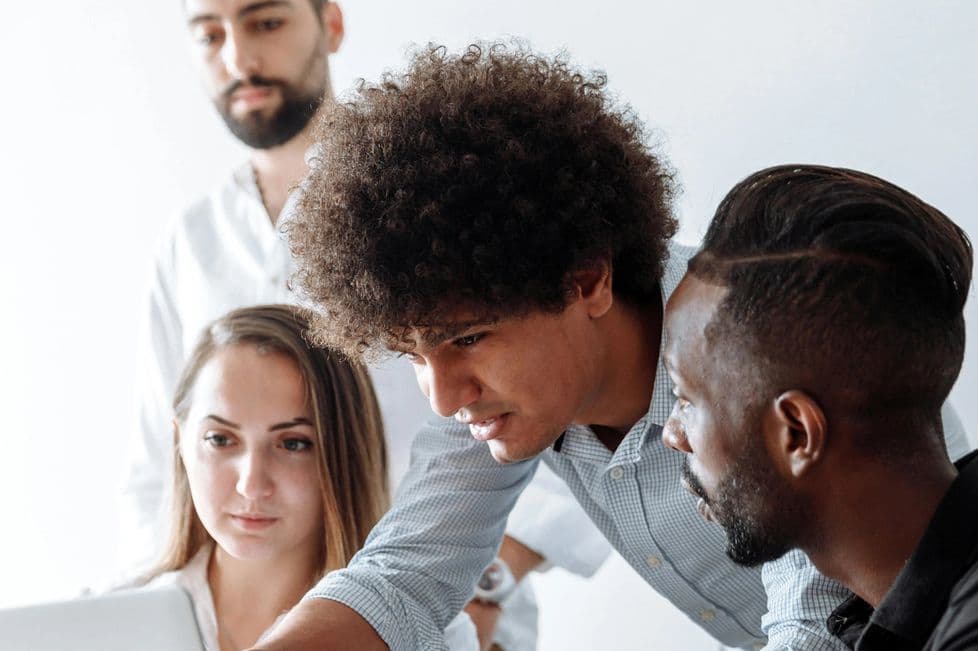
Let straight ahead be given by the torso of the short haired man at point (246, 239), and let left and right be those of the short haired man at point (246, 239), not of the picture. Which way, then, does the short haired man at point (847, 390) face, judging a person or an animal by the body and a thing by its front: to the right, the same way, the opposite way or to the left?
to the right

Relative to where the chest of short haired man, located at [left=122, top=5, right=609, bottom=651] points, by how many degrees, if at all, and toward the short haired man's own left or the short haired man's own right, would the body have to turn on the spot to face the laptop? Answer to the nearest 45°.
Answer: approximately 45° to the short haired man's own left

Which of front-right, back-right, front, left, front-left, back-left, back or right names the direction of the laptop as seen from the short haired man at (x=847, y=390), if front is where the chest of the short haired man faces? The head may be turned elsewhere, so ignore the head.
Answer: front-left

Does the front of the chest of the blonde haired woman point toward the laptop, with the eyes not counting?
yes

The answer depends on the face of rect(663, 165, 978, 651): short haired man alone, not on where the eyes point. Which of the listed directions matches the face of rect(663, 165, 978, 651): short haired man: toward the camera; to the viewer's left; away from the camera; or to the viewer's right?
to the viewer's left

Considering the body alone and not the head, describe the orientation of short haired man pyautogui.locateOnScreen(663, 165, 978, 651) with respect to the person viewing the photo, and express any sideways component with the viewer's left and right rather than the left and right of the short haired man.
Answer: facing away from the viewer and to the left of the viewer

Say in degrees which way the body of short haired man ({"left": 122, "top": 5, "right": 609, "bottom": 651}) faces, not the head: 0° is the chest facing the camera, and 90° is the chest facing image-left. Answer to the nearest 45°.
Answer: approximately 45°

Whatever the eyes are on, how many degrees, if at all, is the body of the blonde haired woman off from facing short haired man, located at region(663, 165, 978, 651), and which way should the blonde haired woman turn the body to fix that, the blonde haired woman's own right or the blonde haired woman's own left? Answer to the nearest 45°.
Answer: approximately 45° to the blonde haired woman's own left

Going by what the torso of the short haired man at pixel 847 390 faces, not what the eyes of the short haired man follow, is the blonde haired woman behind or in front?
in front

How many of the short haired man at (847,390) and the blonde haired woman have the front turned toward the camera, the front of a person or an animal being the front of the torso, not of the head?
1
